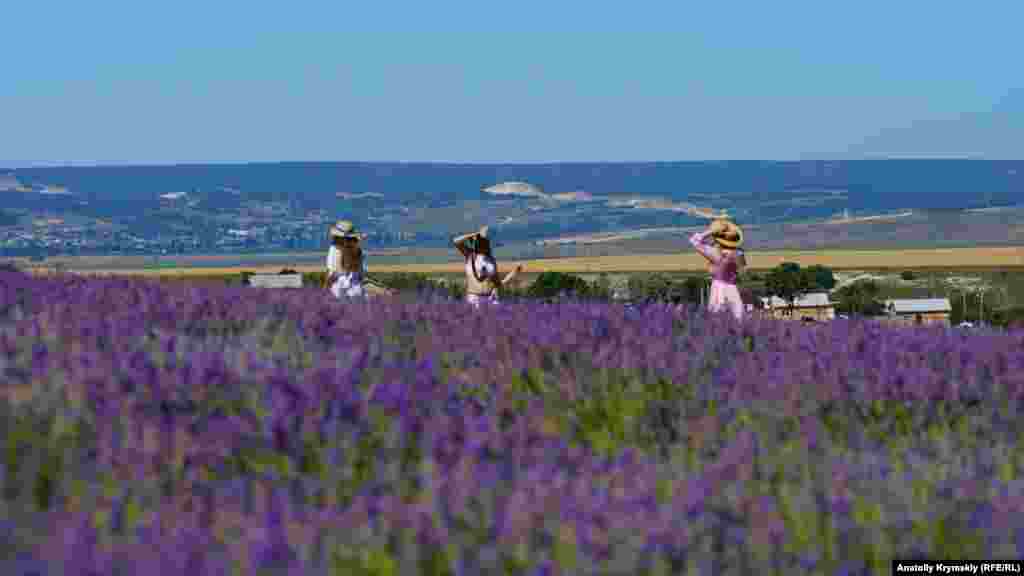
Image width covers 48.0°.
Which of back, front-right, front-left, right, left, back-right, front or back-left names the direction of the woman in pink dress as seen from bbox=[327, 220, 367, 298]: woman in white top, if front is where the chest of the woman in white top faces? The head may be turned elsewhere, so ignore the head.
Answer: back-right

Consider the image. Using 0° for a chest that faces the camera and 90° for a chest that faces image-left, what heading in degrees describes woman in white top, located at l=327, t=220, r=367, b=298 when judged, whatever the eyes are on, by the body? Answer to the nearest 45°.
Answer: approximately 180°

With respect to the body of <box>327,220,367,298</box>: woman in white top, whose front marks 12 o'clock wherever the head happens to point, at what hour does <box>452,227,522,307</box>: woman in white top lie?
<box>452,227,522,307</box>: woman in white top is roughly at 4 o'clock from <box>327,220,367,298</box>: woman in white top.
